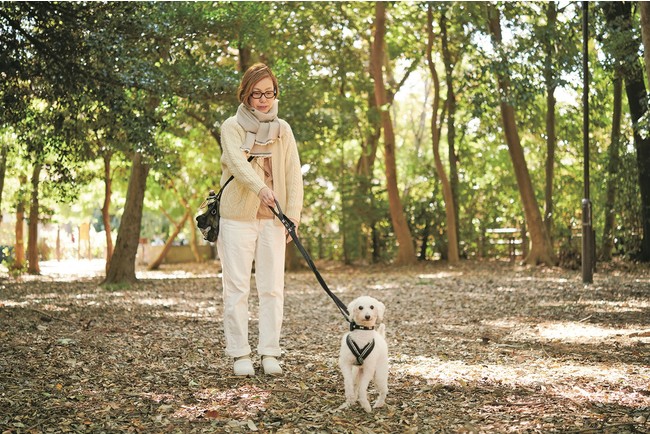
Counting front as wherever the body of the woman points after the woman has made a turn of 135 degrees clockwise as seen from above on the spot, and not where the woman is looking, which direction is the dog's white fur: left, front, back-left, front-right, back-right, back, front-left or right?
back

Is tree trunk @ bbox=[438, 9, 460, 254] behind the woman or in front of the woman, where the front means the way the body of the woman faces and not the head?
behind

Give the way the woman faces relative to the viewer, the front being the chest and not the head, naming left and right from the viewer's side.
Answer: facing the viewer

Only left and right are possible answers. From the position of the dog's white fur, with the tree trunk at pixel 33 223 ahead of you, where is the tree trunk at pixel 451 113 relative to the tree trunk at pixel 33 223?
right

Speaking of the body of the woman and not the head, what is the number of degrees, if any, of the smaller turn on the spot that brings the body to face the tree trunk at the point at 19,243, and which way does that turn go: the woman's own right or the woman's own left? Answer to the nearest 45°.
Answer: approximately 180°

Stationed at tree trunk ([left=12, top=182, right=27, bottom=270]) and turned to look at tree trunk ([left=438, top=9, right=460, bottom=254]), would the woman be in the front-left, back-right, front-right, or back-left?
front-right

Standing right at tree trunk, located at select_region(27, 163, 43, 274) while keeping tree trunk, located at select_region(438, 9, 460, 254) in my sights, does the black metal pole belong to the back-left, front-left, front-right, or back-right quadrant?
front-right

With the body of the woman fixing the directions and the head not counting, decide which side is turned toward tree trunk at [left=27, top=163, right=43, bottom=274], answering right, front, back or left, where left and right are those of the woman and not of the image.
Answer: back
